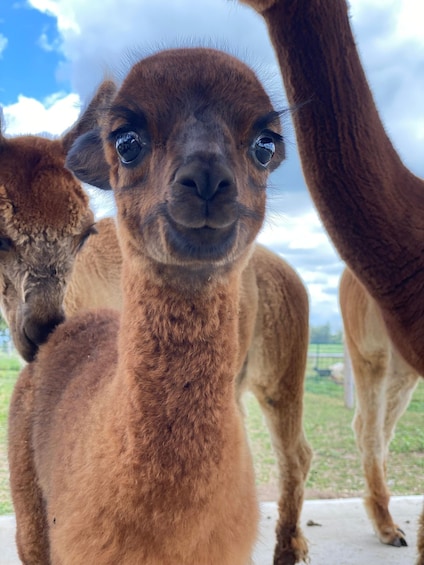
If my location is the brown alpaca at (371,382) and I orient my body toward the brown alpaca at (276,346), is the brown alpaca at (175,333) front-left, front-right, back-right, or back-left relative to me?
front-left

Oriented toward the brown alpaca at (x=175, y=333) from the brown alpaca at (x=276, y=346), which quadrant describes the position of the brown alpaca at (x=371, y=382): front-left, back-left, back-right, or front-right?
back-left

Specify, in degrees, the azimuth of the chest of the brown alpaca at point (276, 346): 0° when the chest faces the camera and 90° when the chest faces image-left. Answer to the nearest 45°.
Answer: approximately 90°

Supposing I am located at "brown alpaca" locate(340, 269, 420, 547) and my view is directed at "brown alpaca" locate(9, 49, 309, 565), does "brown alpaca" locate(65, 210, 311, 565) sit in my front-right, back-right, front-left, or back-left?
front-right

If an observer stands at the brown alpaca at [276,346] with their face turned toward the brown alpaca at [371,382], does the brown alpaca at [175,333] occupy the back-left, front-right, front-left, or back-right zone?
back-right

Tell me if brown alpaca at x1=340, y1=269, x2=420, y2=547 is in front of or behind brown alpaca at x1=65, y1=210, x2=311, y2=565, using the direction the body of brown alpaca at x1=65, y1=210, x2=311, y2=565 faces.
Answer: behind
